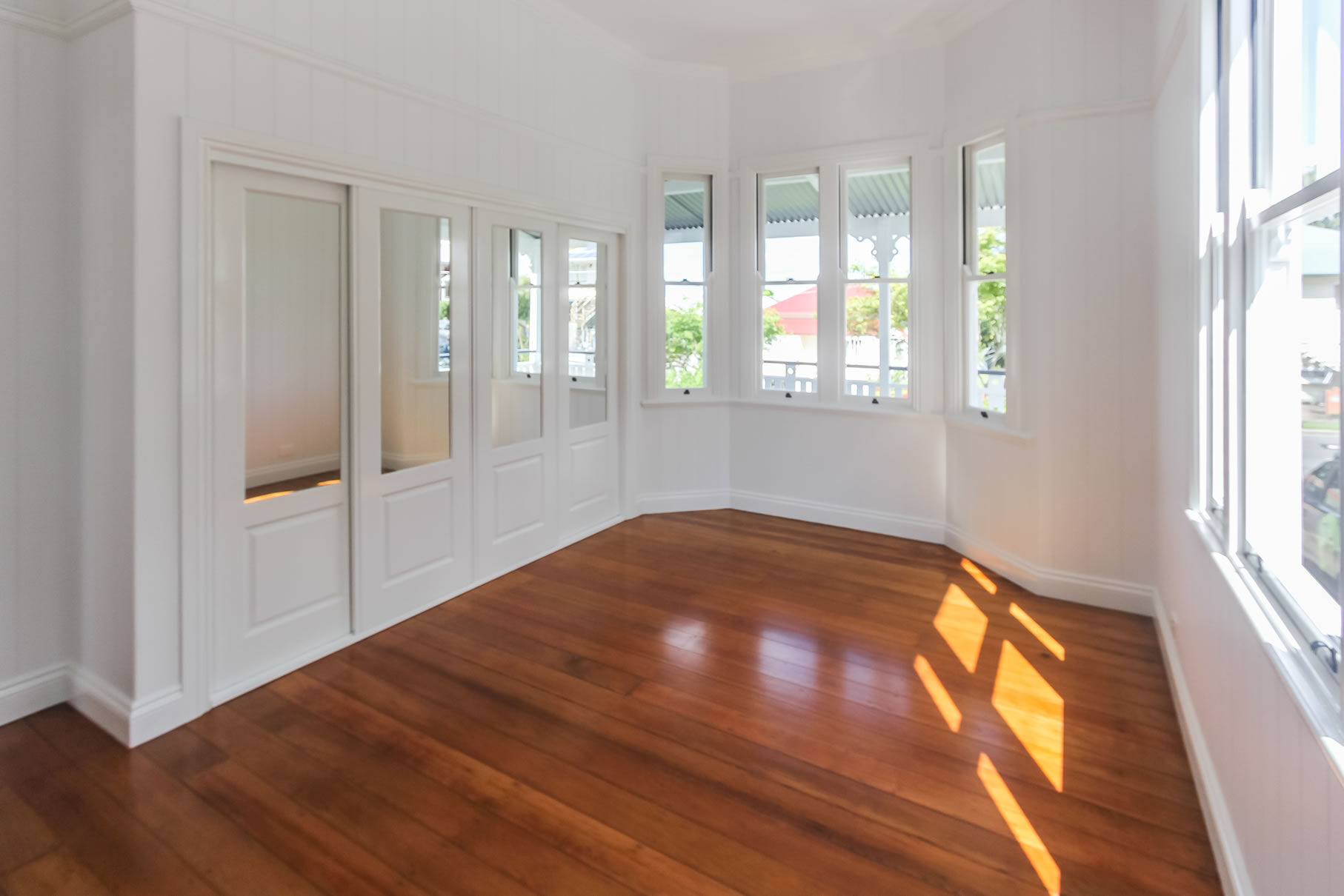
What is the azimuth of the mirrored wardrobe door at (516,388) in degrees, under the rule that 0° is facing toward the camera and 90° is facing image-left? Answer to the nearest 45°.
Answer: approximately 315°

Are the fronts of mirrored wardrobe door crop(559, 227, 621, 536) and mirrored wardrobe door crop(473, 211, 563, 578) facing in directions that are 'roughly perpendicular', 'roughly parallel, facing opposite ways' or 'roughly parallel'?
roughly parallel

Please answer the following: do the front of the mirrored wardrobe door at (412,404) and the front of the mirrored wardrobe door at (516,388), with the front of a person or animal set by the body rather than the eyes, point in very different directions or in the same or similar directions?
same or similar directions

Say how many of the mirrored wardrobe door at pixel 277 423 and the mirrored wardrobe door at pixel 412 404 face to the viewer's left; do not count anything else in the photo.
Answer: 0

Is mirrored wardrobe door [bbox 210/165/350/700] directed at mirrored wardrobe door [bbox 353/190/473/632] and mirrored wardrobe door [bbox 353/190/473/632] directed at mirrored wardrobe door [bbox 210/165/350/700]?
no

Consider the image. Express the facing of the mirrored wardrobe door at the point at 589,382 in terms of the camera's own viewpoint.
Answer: facing the viewer and to the right of the viewer

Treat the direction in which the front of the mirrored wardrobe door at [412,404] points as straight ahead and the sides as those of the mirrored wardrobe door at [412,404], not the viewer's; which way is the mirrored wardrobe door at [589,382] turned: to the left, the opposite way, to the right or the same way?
the same way

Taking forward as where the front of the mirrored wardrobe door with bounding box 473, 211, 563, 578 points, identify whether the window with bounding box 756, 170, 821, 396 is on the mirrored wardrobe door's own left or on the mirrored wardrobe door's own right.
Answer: on the mirrored wardrobe door's own left

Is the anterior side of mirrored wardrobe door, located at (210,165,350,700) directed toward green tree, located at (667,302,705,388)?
no

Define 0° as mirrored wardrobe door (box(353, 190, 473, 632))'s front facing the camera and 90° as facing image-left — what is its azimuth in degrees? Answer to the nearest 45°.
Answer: approximately 315°

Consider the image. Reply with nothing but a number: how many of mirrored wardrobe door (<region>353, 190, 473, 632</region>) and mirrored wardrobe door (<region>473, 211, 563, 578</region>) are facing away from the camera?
0

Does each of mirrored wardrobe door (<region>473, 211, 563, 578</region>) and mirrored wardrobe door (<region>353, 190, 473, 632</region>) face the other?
no

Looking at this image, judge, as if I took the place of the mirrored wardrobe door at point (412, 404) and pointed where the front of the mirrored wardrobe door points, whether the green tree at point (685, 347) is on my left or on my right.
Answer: on my left

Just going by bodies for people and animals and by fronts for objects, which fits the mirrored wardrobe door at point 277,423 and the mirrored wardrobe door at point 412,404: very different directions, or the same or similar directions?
same or similar directions

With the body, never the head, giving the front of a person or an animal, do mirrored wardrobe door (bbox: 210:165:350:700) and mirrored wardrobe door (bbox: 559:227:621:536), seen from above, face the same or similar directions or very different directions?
same or similar directions

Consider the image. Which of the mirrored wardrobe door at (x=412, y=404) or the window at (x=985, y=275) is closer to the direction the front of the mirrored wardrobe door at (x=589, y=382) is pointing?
the window

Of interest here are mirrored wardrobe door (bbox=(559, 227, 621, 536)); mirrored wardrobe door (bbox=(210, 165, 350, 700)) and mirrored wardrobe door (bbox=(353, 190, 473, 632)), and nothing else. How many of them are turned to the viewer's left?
0

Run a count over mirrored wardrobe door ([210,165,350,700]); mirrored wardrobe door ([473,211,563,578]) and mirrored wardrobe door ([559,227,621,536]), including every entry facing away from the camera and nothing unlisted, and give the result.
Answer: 0
